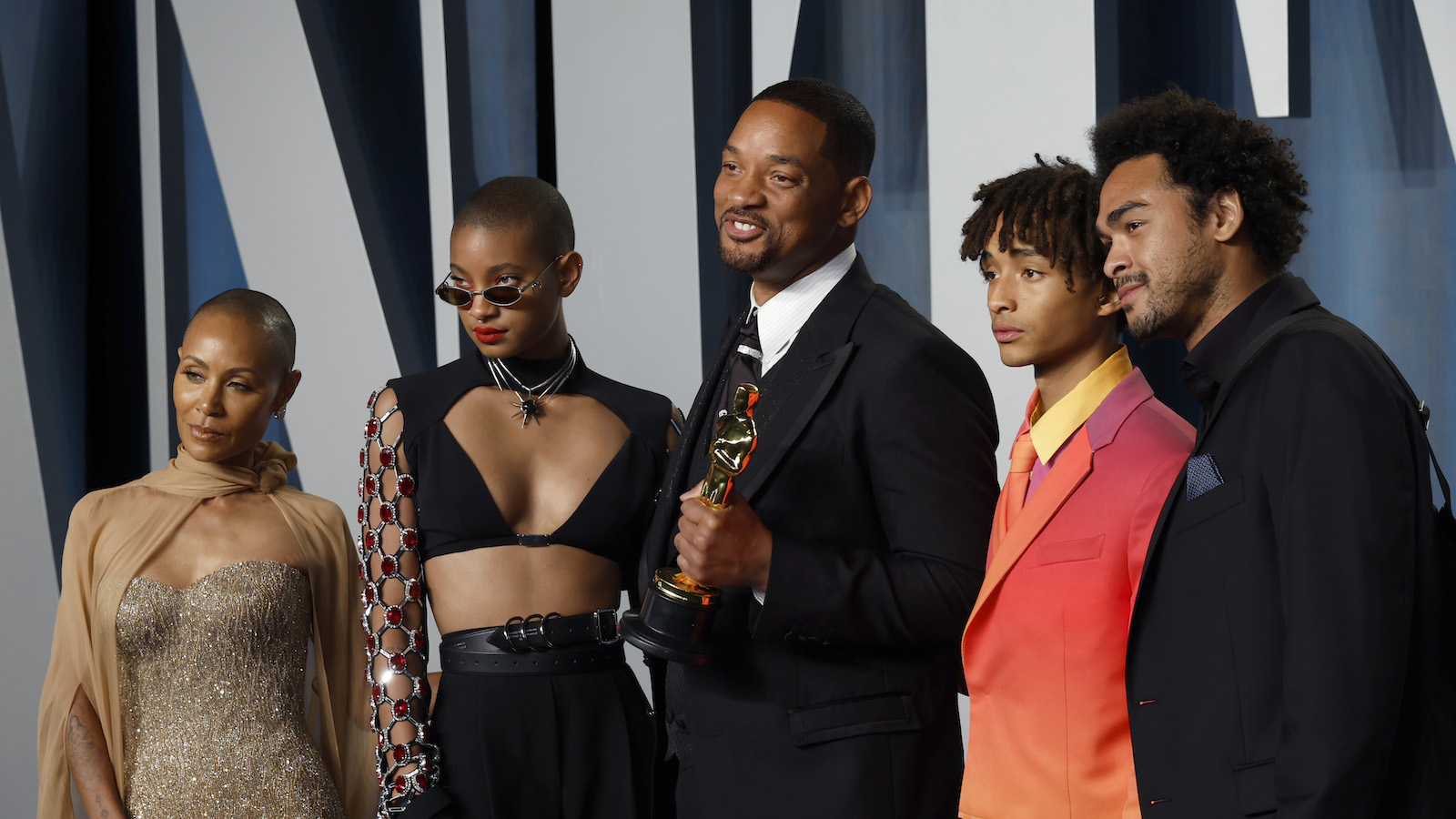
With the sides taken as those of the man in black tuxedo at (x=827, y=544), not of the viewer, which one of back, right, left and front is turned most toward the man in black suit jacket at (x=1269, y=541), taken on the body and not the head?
left

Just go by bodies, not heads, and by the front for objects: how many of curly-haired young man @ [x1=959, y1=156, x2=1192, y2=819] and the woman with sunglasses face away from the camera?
0

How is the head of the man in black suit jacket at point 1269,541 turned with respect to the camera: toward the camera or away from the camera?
toward the camera

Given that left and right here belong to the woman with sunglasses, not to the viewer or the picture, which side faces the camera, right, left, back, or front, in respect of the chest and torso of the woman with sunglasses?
front

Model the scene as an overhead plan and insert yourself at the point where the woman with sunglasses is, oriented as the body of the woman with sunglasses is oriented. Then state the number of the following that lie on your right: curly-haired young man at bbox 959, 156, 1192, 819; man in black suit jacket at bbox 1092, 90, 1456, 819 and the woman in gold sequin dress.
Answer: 1

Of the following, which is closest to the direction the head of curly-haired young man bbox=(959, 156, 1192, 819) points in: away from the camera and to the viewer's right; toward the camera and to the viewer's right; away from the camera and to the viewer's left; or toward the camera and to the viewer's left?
toward the camera and to the viewer's left

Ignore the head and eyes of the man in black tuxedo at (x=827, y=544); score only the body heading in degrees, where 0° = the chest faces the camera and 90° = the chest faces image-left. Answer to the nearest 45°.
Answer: approximately 45°

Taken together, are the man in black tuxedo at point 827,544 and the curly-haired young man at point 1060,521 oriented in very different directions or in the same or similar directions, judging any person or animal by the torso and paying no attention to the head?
same or similar directions

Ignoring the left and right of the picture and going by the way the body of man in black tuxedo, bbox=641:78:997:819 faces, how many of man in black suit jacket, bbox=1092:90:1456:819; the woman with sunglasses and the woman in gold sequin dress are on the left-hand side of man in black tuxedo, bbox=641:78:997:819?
1

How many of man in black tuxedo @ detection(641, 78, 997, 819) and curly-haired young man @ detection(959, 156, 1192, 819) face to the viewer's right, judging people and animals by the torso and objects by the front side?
0

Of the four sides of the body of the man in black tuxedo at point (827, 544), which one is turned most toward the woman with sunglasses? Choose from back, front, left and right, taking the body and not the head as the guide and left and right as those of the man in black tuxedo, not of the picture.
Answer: right
